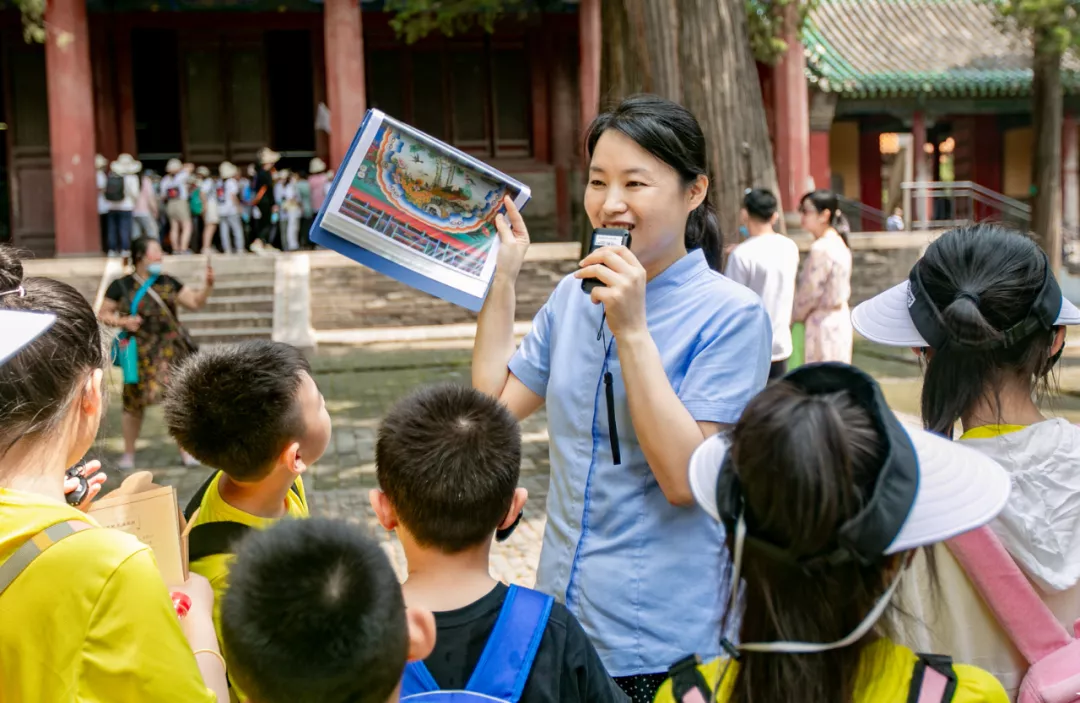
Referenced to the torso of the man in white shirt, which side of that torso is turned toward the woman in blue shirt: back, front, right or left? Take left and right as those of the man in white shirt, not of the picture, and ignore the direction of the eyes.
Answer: back

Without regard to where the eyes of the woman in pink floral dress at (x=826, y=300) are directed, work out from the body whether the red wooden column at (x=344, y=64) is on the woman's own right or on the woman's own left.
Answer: on the woman's own right

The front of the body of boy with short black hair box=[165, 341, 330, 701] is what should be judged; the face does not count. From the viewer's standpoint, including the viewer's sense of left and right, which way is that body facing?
facing away from the viewer and to the right of the viewer

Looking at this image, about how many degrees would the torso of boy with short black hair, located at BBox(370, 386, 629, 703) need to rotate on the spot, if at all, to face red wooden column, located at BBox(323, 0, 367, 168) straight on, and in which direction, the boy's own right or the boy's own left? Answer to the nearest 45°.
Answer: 0° — they already face it

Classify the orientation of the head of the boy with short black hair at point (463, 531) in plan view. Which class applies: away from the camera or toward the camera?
away from the camera

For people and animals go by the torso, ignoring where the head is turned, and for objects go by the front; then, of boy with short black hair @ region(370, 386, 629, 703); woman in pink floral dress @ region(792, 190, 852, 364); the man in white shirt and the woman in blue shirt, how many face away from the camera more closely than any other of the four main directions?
2

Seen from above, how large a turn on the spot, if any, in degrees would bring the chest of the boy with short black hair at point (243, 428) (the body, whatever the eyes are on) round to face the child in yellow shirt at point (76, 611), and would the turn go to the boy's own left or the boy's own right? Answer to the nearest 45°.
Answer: approximately 135° to the boy's own right

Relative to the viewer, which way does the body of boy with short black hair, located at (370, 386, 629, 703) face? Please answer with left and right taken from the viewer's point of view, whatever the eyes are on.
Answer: facing away from the viewer

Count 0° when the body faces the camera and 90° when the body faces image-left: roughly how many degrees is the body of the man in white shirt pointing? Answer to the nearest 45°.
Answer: approximately 180°

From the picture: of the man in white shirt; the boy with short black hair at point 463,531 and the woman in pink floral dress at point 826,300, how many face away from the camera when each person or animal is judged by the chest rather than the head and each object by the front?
2

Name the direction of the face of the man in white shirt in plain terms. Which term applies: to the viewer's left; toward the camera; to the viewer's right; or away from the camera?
away from the camera
